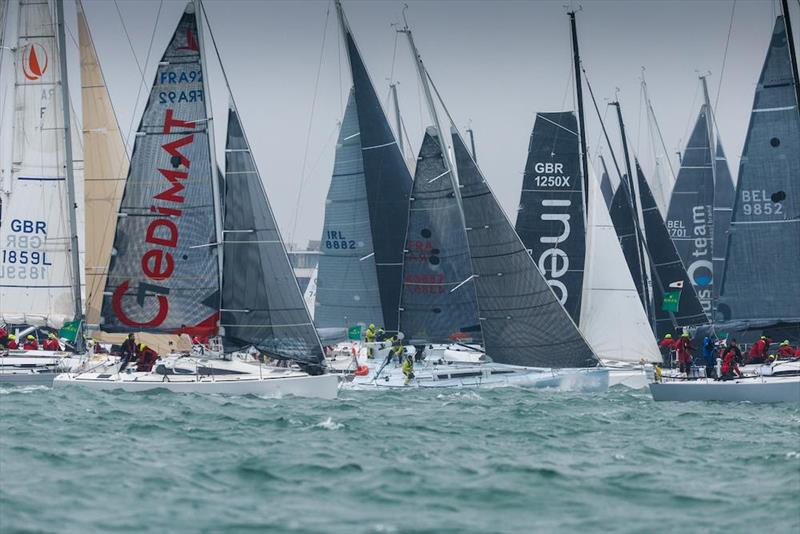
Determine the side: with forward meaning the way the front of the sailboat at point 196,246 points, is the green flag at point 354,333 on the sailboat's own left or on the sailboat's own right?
on the sailboat's own left

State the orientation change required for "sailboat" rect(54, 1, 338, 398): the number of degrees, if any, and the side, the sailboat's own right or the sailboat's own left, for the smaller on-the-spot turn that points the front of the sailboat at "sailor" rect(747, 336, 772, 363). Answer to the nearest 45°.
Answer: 0° — it already faces them

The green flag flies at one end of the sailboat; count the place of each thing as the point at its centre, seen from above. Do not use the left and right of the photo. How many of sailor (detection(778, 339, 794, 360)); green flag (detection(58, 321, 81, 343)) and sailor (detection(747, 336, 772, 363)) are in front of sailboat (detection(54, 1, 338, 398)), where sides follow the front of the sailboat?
2

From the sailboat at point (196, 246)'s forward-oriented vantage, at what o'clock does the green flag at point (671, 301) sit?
The green flag is roughly at 11 o'clock from the sailboat.

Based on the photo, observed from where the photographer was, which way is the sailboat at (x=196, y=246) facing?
facing to the right of the viewer
